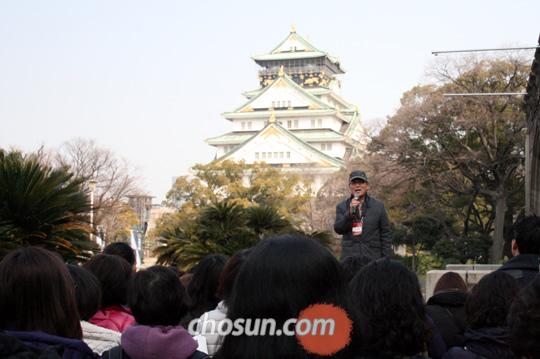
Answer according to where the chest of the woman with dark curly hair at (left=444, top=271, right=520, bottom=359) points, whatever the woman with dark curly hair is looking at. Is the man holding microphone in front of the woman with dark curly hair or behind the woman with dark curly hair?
in front

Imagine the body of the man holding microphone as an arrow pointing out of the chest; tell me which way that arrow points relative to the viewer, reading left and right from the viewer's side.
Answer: facing the viewer

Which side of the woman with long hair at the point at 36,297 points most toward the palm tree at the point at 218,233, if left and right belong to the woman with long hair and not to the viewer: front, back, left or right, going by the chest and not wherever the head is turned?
front

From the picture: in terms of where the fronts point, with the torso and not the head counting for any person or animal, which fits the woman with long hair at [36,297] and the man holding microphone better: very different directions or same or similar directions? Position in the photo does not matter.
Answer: very different directions

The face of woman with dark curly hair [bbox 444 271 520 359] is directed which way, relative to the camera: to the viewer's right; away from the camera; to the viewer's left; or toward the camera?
away from the camera

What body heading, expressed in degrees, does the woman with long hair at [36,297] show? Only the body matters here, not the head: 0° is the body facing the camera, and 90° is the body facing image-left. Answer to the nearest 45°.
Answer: approximately 180°

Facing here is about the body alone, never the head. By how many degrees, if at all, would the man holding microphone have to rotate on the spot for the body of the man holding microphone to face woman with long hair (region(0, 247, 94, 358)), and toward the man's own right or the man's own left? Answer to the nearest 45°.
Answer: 0° — they already face them

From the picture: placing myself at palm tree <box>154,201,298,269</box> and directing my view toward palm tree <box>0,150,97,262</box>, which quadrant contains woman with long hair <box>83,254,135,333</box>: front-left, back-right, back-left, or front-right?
front-left

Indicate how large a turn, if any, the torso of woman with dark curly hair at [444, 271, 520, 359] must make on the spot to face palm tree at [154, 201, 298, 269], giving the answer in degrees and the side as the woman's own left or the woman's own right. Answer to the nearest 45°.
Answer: approximately 45° to the woman's own left

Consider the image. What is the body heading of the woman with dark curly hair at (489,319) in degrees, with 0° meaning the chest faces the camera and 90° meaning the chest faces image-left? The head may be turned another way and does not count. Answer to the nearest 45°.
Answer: approximately 180°

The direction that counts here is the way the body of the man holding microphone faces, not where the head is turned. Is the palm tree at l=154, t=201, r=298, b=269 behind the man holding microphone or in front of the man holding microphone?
behind

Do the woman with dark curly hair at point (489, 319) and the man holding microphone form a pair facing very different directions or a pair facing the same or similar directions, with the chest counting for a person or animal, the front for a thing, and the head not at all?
very different directions

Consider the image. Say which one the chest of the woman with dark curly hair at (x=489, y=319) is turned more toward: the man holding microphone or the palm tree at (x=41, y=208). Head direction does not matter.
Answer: the man holding microphone

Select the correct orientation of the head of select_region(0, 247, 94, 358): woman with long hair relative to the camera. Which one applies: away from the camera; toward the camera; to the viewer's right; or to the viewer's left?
away from the camera
